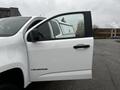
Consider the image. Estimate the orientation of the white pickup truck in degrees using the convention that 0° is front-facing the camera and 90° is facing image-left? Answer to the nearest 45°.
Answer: approximately 45°

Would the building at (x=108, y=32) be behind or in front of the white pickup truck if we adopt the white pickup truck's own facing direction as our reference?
behind
